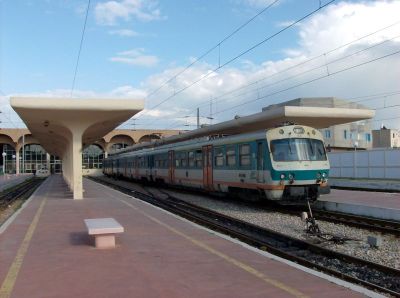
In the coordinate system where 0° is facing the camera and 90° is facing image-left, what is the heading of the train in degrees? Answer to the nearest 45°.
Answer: approximately 315°

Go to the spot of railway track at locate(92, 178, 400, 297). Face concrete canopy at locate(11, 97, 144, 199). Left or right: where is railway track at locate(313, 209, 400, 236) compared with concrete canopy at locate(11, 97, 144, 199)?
right

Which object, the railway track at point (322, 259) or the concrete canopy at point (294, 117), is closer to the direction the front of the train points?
the railway track

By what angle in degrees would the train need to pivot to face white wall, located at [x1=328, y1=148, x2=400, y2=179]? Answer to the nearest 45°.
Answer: approximately 90° to its left

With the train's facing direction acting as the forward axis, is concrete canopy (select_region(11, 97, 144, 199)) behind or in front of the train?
behind

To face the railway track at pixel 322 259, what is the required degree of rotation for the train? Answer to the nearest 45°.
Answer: approximately 45° to its right

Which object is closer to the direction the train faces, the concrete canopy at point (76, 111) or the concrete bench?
the concrete bench

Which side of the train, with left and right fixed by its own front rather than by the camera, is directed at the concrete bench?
right
